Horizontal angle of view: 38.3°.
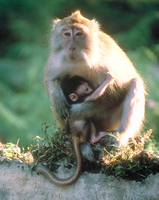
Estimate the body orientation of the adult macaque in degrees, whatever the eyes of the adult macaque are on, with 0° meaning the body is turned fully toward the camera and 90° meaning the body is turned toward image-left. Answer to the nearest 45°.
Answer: approximately 45°
